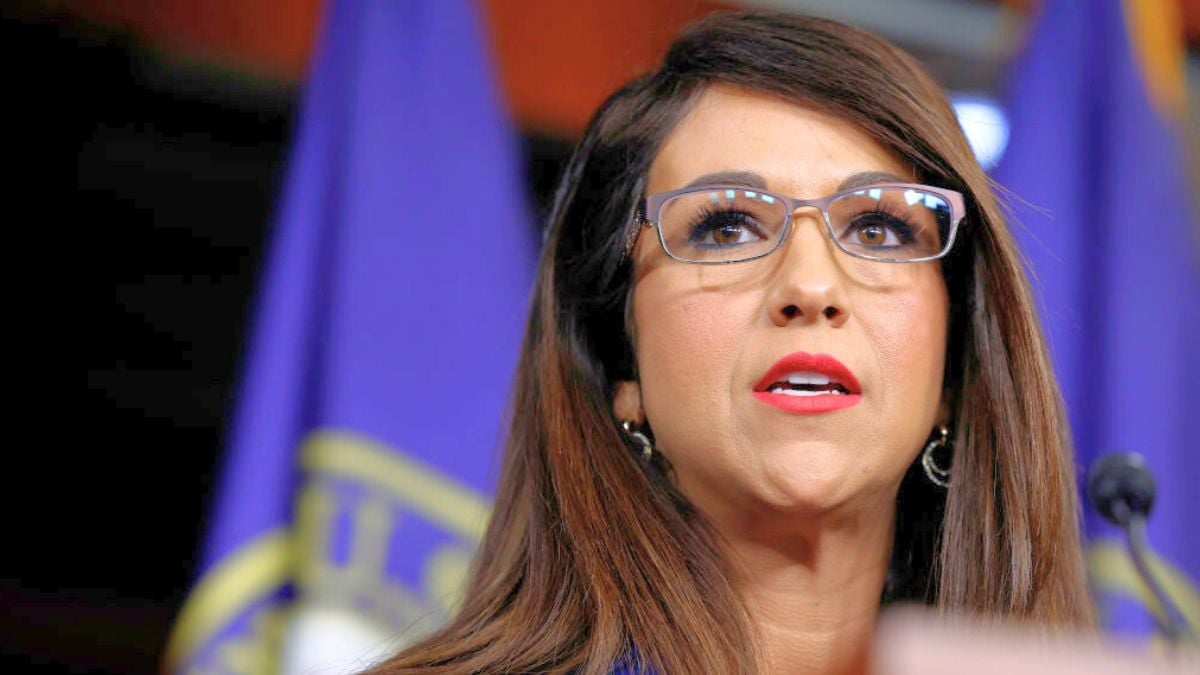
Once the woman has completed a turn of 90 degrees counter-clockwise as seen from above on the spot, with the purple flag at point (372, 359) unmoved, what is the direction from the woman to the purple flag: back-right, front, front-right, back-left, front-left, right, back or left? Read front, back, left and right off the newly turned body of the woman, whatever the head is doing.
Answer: back-left

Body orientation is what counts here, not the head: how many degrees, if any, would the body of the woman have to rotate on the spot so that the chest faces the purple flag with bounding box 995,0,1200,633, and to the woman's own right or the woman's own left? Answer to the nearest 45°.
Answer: approximately 135° to the woman's own left

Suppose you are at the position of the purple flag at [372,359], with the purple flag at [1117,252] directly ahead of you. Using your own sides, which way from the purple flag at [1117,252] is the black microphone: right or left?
right

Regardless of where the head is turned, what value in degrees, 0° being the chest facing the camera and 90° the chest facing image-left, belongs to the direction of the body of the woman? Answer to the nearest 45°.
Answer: approximately 0°
